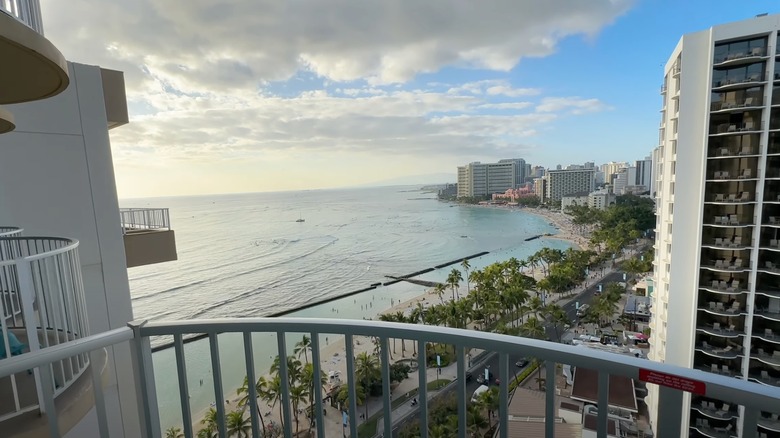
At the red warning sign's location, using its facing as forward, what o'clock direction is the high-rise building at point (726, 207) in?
The high-rise building is roughly at 6 o'clock from the red warning sign.

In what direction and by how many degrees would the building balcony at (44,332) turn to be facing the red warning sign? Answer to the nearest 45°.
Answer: approximately 90° to its right

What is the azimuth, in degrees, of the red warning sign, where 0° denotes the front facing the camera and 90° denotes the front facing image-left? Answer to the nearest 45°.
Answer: approximately 0°

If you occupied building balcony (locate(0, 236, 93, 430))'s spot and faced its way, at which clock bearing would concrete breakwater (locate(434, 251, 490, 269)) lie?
The concrete breakwater is roughly at 11 o'clock from the building balcony.

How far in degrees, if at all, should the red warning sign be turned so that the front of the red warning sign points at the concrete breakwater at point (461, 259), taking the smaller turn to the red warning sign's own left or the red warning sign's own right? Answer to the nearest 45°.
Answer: approximately 135° to the red warning sign's own right

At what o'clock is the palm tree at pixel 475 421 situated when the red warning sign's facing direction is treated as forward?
The palm tree is roughly at 5 o'clock from the red warning sign.

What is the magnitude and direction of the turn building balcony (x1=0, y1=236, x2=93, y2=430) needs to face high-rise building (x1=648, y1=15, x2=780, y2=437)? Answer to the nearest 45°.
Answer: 0° — it already faces it

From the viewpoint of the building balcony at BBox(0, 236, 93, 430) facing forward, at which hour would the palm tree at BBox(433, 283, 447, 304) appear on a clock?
The palm tree is roughly at 11 o'clock from the building balcony.

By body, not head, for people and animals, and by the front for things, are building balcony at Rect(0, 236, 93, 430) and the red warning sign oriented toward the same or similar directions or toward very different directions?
very different directions

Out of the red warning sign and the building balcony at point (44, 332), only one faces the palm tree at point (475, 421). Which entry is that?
the building balcony

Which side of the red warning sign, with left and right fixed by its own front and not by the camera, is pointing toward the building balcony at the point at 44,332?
right

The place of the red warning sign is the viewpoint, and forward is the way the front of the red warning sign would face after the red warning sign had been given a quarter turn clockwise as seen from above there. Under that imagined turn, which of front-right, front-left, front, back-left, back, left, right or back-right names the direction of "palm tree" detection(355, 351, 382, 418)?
front-right
